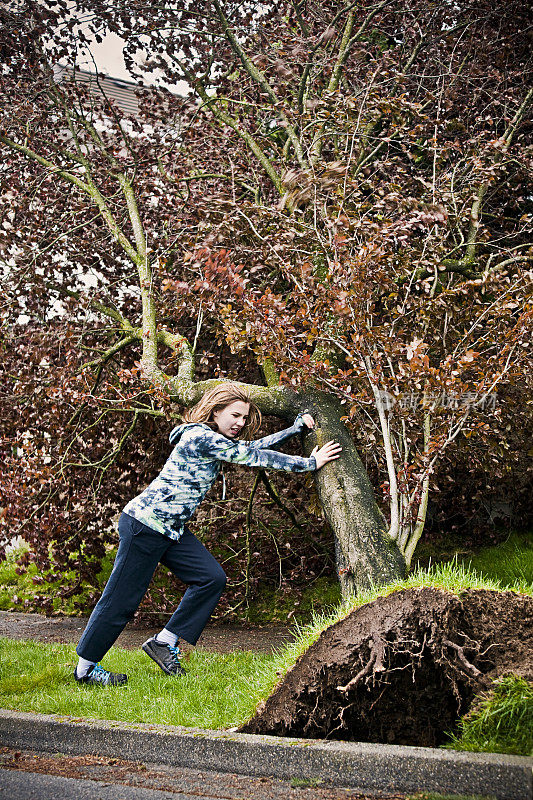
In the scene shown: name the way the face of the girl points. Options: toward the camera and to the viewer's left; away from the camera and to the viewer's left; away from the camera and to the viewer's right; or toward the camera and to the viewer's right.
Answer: toward the camera and to the viewer's right

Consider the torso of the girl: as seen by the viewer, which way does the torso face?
to the viewer's right
